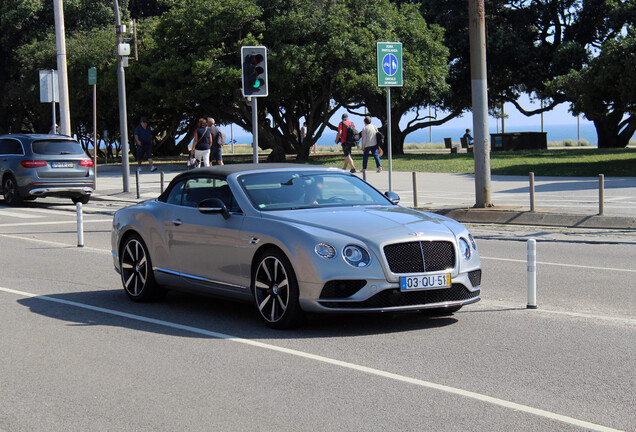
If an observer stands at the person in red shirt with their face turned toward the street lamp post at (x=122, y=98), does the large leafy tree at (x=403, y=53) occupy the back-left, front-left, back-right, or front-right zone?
back-right

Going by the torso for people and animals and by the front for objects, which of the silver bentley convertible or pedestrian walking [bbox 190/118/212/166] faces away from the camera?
the pedestrian walking

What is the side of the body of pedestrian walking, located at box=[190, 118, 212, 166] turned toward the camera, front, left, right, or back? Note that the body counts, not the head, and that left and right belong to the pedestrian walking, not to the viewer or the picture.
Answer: back

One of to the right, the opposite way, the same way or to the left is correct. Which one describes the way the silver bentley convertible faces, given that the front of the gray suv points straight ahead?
the opposite way

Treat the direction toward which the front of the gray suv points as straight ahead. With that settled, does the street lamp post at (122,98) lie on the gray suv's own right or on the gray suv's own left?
on the gray suv's own right

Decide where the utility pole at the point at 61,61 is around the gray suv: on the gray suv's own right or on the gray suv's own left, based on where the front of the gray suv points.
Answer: on the gray suv's own right

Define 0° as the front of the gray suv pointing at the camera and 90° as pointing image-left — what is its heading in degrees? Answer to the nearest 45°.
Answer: approximately 135°

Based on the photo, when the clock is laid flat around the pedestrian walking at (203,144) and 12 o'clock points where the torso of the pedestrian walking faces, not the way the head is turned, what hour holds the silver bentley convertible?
The silver bentley convertible is roughly at 6 o'clock from the pedestrian walking.

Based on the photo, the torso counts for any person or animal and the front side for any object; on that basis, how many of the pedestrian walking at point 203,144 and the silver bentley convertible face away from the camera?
1

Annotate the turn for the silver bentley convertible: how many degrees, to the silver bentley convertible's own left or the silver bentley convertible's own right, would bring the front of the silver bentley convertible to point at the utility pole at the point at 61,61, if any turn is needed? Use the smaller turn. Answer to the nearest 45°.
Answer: approximately 135° to the silver bentley convertible's own left

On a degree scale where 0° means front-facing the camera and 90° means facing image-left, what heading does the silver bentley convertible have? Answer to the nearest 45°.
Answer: approximately 315°
